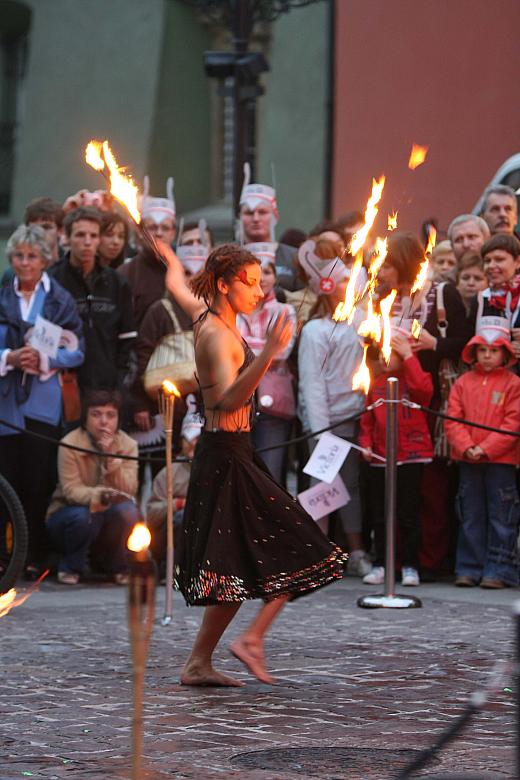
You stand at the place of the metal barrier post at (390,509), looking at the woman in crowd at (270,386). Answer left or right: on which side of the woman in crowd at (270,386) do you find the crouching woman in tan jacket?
left

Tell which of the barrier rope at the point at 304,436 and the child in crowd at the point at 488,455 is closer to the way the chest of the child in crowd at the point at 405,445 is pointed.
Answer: the barrier rope

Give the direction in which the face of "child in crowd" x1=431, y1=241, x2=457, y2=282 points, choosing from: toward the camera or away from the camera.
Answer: toward the camera

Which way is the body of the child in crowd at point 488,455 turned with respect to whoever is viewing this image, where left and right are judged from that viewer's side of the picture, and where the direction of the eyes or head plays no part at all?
facing the viewer

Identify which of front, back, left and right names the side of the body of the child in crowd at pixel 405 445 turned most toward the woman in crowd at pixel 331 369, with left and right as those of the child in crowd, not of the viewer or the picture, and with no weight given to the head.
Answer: right

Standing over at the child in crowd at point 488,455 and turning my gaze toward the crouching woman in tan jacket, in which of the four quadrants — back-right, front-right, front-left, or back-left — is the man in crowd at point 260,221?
front-right

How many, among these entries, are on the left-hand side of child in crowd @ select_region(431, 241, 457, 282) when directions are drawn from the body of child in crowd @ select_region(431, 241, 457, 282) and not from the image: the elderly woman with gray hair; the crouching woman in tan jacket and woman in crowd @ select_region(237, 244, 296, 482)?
0

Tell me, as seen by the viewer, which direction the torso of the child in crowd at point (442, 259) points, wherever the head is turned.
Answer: toward the camera

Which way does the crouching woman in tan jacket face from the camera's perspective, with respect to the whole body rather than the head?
toward the camera

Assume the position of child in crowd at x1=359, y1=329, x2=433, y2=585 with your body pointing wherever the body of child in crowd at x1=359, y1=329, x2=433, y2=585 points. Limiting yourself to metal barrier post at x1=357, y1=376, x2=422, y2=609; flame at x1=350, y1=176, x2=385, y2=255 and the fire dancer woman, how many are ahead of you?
3

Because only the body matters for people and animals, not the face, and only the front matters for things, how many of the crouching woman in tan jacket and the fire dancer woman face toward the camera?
1

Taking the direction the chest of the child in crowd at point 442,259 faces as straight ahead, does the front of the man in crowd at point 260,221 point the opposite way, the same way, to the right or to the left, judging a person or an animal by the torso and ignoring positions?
the same way

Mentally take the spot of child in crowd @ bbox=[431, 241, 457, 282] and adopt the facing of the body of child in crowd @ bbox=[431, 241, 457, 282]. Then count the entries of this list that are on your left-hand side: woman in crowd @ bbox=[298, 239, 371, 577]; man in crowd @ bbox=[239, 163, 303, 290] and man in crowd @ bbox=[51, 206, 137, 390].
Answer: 0

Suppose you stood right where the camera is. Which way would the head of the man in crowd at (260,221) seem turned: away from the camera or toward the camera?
toward the camera

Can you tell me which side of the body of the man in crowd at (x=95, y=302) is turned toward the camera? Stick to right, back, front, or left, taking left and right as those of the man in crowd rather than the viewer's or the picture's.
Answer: front
